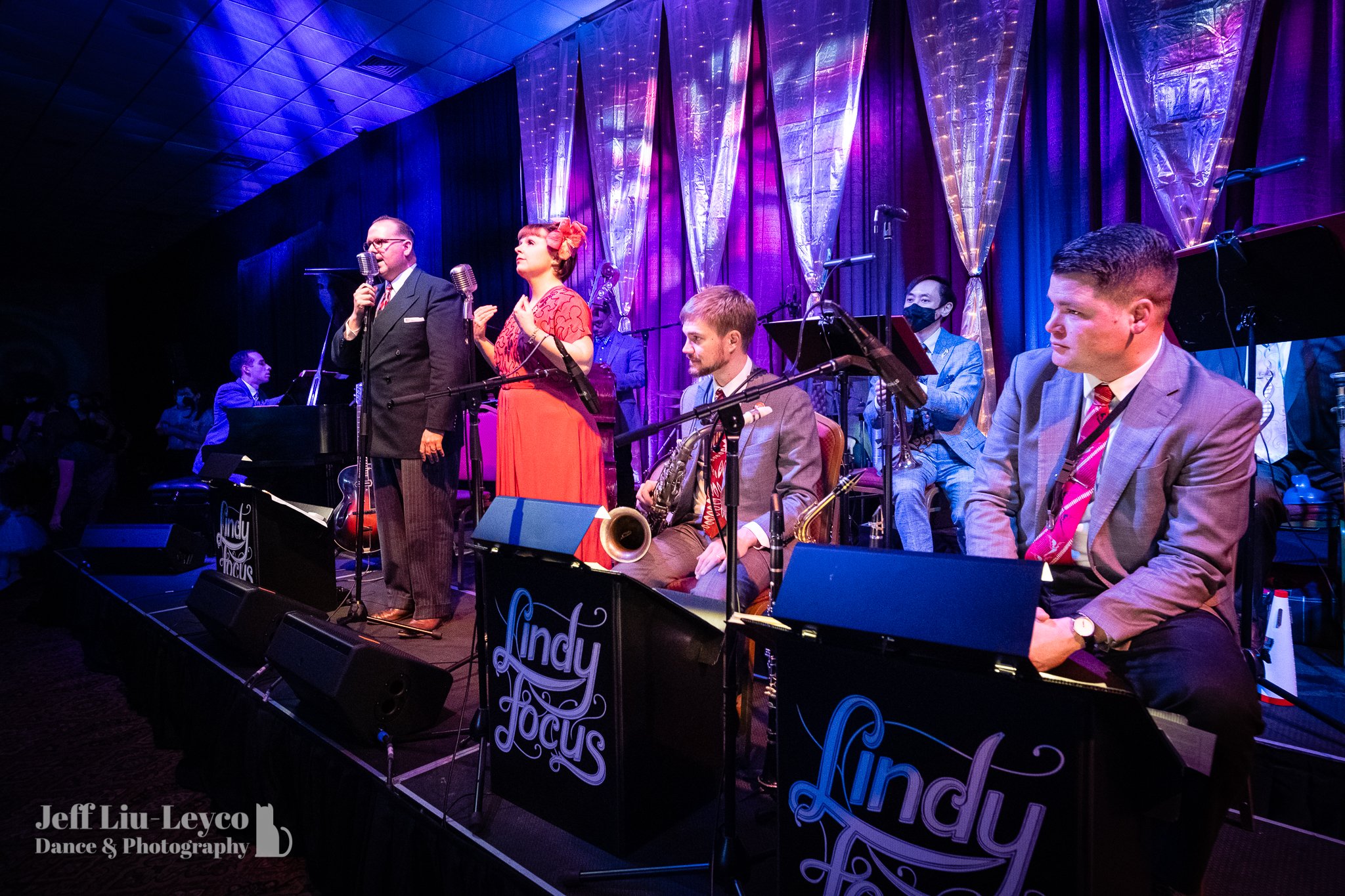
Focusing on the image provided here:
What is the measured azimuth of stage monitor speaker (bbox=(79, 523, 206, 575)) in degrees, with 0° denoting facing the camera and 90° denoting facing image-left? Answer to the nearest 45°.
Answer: approximately 225°

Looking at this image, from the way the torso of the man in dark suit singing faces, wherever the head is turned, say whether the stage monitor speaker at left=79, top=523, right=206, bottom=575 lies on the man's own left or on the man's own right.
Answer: on the man's own right

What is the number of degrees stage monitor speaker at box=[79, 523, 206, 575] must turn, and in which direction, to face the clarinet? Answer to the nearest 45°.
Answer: approximately 135° to its right

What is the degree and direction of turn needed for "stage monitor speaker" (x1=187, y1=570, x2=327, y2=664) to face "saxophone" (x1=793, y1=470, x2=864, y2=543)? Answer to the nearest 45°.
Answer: approximately 90° to its right

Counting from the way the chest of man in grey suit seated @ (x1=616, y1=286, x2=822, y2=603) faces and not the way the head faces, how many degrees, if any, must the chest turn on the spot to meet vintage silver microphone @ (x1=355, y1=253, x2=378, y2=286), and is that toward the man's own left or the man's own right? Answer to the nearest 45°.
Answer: approximately 45° to the man's own right

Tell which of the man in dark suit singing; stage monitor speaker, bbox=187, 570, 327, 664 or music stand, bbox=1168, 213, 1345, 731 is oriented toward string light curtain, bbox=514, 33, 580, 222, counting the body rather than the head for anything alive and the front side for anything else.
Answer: the stage monitor speaker

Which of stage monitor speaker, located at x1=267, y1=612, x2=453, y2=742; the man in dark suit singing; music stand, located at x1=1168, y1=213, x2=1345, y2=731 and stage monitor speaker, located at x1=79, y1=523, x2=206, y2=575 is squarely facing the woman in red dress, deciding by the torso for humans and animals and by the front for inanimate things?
stage monitor speaker, located at x1=267, y1=612, x2=453, y2=742

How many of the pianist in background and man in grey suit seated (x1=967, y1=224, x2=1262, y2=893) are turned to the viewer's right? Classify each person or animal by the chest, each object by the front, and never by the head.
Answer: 1

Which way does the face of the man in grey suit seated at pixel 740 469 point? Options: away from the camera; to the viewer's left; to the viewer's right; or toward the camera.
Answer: to the viewer's left

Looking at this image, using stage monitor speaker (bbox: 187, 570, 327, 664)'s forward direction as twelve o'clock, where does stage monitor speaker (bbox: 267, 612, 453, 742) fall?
stage monitor speaker (bbox: 267, 612, 453, 742) is roughly at 4 o'clock from stage monitor speaker (bbox: 187, 570, 327, 664).

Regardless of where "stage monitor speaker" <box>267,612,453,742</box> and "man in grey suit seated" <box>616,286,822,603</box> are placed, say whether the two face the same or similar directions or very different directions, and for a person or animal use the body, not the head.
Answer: very different directions

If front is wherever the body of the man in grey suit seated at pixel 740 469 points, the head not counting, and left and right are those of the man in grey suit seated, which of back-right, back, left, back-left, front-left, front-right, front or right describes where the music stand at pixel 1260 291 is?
back-left

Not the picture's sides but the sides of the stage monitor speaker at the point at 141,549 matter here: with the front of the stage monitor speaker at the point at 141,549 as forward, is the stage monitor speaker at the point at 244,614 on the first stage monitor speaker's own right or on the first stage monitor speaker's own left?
on the first stage monitor speaker's own right

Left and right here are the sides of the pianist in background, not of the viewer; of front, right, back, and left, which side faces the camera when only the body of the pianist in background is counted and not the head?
right

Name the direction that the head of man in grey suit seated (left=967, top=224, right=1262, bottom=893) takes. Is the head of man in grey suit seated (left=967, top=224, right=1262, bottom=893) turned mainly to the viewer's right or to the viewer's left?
to the viewer's left

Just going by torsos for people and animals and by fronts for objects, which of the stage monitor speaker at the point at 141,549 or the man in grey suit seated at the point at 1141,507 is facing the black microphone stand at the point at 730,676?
the man in grey suit seated
